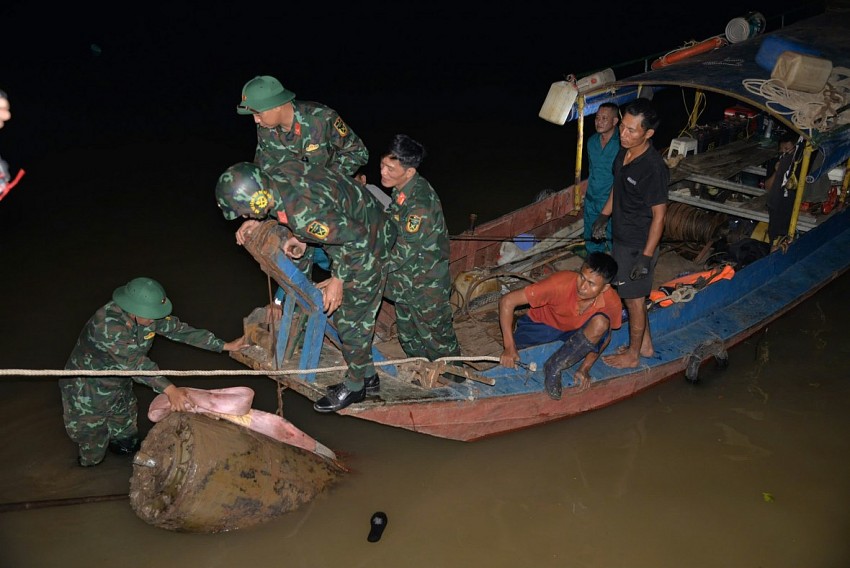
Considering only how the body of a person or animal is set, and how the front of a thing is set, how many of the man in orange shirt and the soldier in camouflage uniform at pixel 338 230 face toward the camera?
1

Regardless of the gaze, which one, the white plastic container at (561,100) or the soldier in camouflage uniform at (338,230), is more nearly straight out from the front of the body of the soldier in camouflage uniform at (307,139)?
the soldier in camouflage uniform

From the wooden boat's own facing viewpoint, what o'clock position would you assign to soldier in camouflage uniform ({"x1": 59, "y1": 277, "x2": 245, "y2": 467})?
The soldier in camouflage uniform is roughly at 12 o'clock from the wooden boat.

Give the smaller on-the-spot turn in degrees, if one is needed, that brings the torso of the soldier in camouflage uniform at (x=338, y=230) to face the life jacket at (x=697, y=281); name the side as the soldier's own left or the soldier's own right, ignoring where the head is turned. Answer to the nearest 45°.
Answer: approximately 135° to the soldier's own right

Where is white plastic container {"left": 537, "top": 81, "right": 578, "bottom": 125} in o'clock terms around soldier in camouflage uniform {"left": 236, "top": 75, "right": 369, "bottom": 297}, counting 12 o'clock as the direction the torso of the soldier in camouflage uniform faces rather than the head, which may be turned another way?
The white plastic container is roughly at 6 o'clock from the soldier in camouflage uniform.

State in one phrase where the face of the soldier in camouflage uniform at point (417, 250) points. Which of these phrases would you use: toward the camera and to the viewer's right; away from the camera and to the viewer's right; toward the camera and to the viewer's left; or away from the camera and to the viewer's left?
toward the camera and to the viewer's left

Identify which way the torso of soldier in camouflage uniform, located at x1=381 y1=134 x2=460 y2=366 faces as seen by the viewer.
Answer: to the viewer's left

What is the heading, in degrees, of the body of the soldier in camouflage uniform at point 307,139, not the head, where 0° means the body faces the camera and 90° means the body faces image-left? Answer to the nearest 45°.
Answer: approximately 45°

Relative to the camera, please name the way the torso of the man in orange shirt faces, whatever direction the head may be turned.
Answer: toward the camera

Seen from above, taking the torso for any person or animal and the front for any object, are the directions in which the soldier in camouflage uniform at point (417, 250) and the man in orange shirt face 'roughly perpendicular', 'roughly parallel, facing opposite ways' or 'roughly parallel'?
roughly perpendicular

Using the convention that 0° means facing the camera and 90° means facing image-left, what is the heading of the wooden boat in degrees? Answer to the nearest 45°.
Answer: approximately 45°

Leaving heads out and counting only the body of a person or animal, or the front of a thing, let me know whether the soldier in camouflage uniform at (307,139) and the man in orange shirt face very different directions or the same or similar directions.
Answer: same or similar directions

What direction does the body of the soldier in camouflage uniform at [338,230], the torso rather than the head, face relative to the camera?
to the viewer's left

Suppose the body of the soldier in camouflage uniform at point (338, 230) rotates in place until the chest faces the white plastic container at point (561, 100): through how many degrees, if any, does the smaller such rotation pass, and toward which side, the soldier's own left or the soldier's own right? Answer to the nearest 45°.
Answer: approximately 135° to the soldier's own right

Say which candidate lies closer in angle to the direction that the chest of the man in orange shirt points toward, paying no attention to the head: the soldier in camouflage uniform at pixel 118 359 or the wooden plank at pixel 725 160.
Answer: the soldier in camouflage uniform
